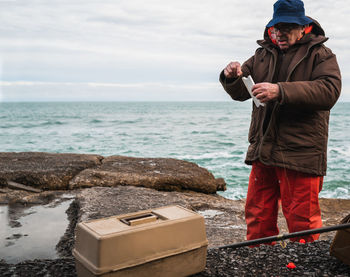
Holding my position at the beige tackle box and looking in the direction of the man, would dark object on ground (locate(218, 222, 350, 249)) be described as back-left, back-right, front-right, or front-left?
front-right

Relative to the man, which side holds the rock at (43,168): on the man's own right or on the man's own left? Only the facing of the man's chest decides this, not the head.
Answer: on the man's own right

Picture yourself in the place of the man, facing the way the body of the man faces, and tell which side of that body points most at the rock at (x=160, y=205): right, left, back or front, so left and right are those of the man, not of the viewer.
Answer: right

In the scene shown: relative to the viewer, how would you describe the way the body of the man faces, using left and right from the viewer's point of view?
facing the viewer and to the left of the viewer

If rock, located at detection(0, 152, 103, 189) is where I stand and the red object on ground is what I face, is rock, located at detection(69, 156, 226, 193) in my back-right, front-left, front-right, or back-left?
front-left

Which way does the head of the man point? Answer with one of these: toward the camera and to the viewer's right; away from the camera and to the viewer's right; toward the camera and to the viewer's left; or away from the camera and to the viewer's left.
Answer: toward the camera and to the viewer's left

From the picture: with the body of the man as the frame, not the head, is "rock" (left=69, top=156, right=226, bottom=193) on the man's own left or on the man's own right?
on the man's own right

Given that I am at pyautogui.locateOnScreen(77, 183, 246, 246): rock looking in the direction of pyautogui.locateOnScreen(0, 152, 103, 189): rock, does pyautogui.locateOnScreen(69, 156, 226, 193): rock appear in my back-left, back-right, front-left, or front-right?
front-right

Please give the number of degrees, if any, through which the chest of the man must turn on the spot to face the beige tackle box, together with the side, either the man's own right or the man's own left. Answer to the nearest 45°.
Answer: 0° — they already face it
